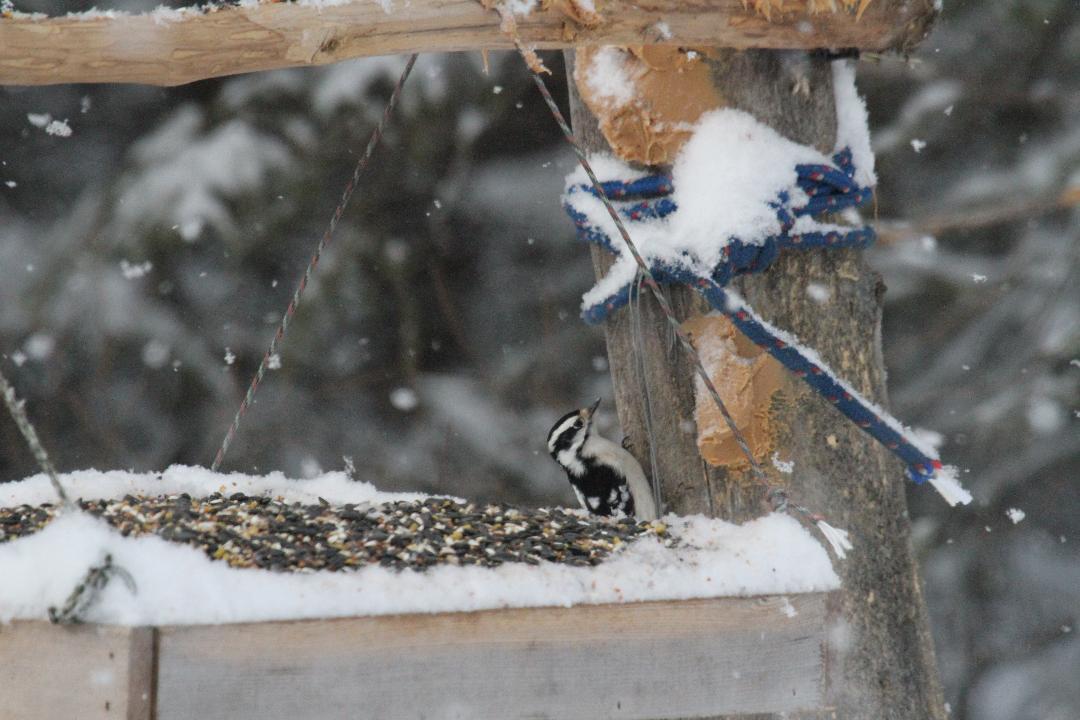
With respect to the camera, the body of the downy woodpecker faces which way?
to the viewer's right

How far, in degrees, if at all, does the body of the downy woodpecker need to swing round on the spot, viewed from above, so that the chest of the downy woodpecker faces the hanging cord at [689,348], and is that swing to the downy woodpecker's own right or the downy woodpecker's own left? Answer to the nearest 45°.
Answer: approximately 90° to the downy woodpecker's own right

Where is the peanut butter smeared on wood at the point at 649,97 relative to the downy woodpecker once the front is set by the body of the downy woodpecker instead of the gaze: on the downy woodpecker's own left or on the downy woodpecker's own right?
on the downy woodpecker's own right

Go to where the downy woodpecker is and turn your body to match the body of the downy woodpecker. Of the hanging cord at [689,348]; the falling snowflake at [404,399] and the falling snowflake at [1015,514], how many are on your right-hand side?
1

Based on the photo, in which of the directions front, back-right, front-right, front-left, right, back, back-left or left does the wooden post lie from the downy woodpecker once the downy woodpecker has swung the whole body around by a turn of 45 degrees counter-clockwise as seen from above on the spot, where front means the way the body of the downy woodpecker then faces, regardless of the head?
right

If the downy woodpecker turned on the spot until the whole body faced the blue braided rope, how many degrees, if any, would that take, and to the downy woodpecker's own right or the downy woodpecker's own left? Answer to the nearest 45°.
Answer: approximately 45° to the downy woodpecker's own right
